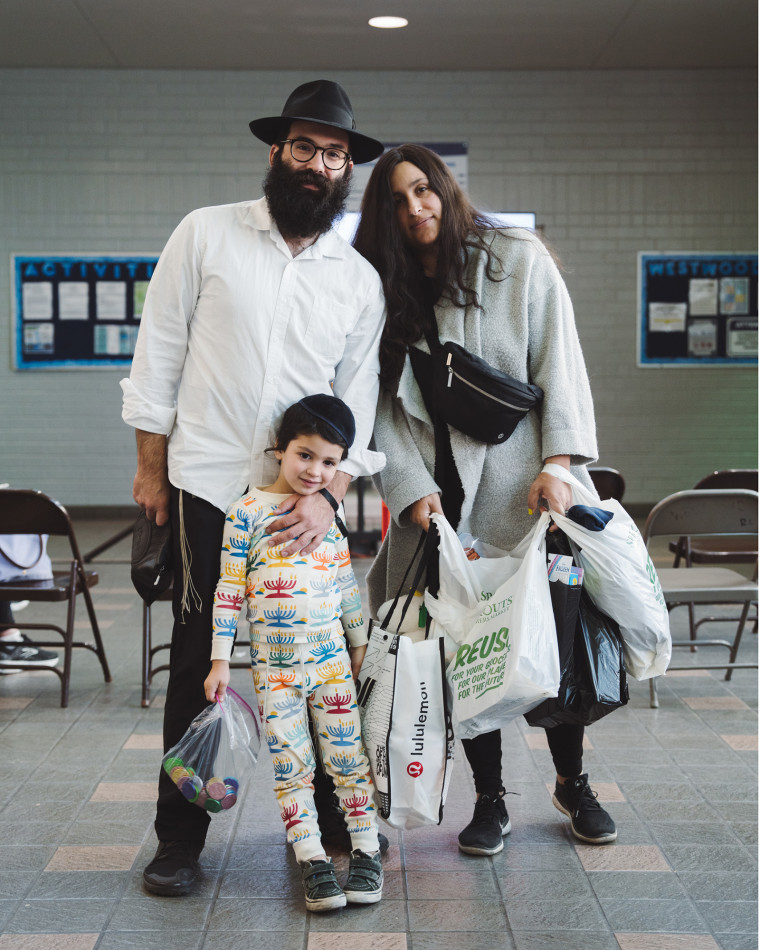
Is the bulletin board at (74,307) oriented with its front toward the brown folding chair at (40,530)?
yes

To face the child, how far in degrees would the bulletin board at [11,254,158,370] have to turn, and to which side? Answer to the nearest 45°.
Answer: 0° — it already faces them

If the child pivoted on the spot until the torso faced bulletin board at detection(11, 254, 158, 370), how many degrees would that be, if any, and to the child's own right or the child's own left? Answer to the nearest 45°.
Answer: approximately 180°

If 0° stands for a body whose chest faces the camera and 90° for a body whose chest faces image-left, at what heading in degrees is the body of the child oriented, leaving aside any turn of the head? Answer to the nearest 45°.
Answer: approximately 0°

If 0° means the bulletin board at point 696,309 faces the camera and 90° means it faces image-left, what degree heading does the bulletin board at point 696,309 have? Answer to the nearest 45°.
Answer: approximately 0°

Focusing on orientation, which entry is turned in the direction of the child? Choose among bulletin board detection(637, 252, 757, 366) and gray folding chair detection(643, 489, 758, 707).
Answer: the bulletin board

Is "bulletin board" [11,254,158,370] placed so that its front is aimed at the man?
yes

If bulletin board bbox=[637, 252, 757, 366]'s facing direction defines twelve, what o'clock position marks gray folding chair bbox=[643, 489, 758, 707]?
The gray folding chair is roughly at 12 o'clock from the bulletin board.
